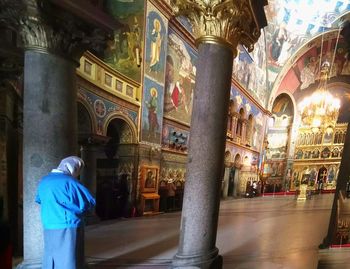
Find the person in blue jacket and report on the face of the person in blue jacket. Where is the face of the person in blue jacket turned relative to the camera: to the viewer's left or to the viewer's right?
to the viewer's right

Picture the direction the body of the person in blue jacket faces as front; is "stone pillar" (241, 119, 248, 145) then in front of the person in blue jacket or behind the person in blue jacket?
in front

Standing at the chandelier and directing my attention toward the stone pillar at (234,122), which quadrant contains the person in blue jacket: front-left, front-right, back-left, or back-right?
front-left

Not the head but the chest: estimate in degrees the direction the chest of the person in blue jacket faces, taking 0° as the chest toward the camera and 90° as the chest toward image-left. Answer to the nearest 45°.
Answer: approximately 225°

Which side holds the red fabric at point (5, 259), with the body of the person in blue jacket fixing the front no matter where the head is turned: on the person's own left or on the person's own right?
on the person's own left
